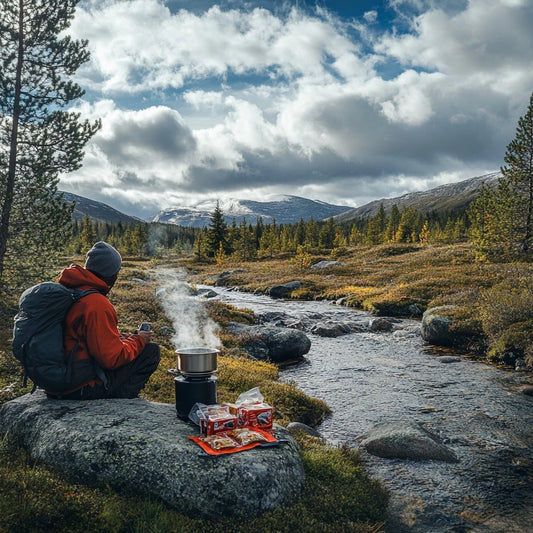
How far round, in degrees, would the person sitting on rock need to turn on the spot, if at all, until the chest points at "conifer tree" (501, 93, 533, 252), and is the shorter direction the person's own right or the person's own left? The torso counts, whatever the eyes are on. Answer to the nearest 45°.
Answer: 0° — they already face it

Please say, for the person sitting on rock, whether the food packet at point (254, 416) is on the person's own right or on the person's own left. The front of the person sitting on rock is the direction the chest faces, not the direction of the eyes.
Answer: on the person's own right

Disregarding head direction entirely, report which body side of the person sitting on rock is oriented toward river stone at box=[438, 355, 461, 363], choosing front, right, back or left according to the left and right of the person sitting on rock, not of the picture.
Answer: front

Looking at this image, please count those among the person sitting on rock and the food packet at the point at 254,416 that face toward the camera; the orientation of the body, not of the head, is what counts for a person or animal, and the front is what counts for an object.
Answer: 1

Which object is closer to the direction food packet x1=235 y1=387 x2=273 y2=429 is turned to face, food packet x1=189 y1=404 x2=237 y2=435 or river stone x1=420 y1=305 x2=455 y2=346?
the food packet

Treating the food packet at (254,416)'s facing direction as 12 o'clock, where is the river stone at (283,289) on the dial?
The river stone is roughly at 6 o'clock from the food packet.

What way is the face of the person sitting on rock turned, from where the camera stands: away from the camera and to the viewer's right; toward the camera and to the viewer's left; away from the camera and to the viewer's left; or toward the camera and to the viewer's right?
away from the camera and to the viewer's right

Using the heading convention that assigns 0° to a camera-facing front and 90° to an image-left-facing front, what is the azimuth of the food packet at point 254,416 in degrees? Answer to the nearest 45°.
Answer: approximately 0°

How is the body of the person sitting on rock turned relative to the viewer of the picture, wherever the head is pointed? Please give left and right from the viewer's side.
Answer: facing away from the viewer and to the right of the viewer
